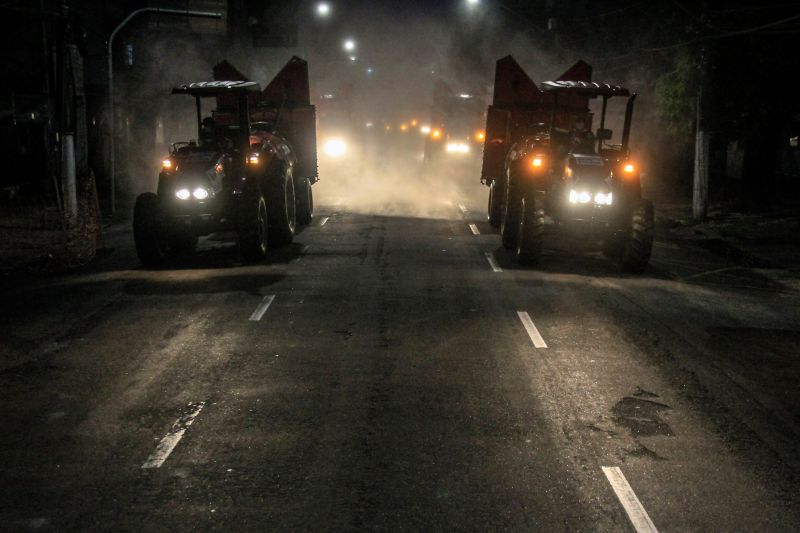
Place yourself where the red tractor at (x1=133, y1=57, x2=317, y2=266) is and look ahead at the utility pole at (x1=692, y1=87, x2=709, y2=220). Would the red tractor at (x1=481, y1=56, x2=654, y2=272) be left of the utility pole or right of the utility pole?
right

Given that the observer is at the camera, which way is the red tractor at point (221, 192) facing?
facing the viewer and to the left of the viewer

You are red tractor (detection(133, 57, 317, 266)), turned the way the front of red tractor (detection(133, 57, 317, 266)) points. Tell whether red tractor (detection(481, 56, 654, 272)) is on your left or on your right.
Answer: on your left

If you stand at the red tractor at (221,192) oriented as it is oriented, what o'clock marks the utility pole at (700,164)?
The utility pole is roughly at 7 o'clock from the red tractor.
